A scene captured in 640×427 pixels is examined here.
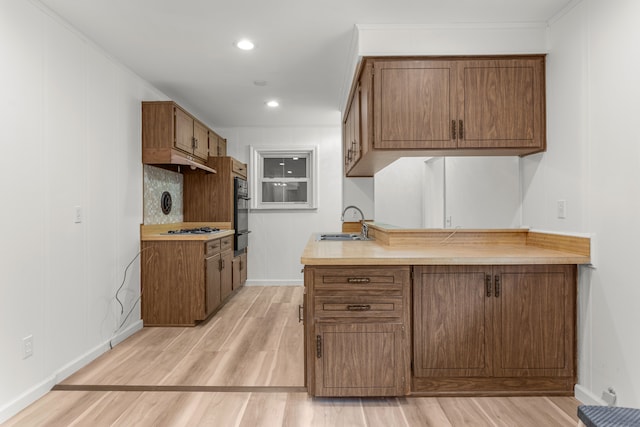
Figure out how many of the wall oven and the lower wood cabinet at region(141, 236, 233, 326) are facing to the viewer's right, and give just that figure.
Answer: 2

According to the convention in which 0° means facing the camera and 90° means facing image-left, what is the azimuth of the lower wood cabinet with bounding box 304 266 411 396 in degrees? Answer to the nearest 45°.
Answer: approximately 0°

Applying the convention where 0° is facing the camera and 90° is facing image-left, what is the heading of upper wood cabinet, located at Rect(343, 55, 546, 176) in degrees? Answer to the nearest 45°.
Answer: approximately 0°

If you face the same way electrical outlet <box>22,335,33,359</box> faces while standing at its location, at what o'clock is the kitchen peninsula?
The kitchen peninsula is roughly at 12 o'clock from the electrical outlet.

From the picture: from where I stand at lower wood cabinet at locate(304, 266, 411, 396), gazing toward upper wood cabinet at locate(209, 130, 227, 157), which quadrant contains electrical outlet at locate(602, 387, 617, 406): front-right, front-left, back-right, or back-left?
back-right

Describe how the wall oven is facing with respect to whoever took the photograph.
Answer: facing to the right of the viewer

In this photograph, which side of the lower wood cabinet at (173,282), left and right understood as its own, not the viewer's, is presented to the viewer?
right

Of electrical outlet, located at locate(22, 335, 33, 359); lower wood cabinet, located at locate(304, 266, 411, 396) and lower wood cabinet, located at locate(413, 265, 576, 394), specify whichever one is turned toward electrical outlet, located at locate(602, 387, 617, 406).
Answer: electrical outlet, located at locate(22, 335, 33, 359)
